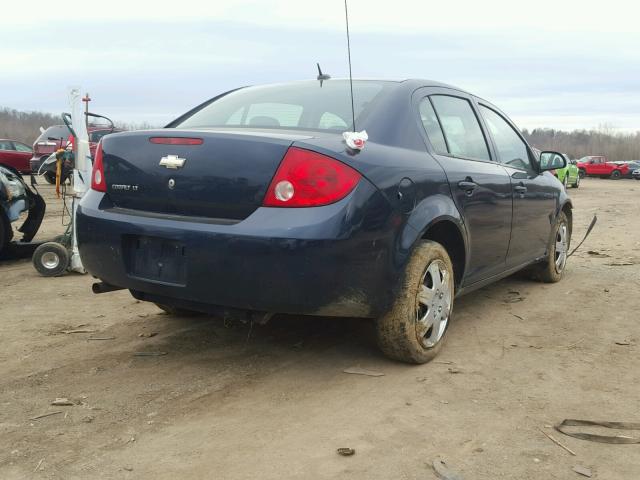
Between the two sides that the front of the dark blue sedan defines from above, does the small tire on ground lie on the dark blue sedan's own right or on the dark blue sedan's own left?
on the dark blue sedan's own left

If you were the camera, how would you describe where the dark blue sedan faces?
facing away from the viewer and to the right of the viewer

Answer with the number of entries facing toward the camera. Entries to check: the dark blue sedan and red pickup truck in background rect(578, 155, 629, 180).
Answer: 0

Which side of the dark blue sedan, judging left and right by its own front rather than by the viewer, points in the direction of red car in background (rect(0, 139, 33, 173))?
left

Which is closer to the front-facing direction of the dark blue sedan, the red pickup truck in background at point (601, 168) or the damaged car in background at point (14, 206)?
the red pickup truck in background

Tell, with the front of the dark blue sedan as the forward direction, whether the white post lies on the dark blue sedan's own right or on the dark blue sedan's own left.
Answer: on the dark blue sedan's own left

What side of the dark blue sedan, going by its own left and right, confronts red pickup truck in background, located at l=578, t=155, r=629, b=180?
front
